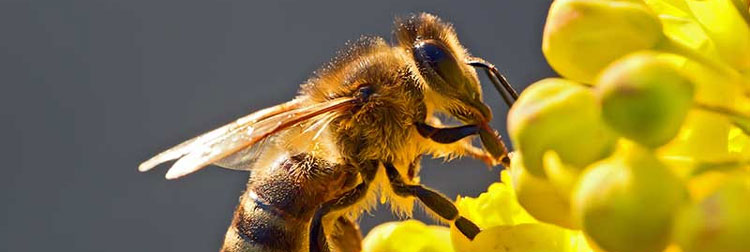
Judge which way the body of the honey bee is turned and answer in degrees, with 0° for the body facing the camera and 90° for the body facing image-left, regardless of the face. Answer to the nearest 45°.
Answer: approximately 270°
